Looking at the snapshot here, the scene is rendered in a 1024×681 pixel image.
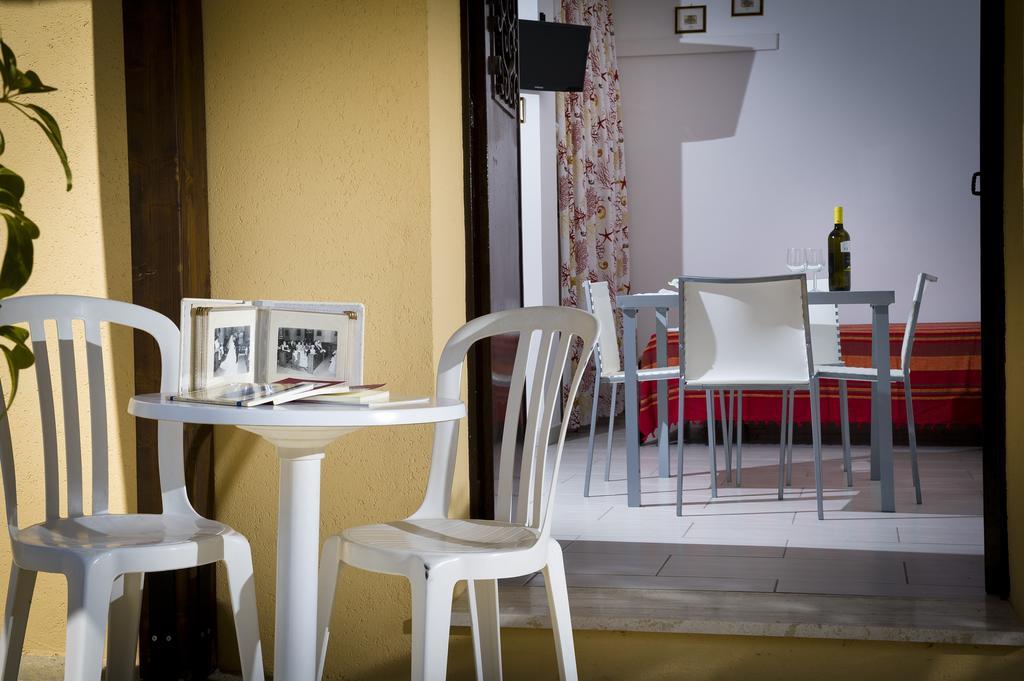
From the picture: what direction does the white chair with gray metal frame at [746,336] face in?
away from the camera

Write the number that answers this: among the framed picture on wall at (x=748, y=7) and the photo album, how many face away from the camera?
0

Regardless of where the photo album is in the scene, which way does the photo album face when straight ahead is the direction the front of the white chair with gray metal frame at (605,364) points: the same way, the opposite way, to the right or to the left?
to the right

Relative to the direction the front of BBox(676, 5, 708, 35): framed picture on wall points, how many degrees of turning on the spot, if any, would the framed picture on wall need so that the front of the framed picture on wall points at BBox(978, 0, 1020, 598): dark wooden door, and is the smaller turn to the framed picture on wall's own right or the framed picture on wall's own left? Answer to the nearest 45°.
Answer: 0° — it already faces it

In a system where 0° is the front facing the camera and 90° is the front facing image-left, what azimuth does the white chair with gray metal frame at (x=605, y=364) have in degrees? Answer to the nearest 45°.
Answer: approximately 270°

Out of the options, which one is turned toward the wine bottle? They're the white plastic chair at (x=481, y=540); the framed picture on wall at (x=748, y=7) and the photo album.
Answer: the framed picture on wall

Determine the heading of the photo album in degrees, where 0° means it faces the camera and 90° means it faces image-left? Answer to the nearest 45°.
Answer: approximately 0°

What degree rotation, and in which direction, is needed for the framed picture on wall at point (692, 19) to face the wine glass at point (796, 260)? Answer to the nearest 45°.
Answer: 0° — it already faces it

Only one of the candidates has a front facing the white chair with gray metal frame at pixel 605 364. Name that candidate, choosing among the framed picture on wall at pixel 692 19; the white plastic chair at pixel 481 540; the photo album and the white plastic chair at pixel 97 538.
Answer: the framed picture on wall

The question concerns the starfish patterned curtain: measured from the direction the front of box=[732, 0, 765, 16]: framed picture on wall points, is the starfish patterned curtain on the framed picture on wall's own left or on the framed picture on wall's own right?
on the framed picture on wall's own right

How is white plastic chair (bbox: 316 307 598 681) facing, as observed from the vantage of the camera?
facing the viewer and to the left of the viewer

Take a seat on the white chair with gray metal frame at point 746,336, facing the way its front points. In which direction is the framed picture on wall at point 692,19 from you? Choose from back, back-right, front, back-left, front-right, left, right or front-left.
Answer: front

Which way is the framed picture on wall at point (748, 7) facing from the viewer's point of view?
toward the camera

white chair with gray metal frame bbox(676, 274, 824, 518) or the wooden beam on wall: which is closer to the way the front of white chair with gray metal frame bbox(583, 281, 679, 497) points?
the white chair with gray metal frame bbox(676, 274, 824, 518)

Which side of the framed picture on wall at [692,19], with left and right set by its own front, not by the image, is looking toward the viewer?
front

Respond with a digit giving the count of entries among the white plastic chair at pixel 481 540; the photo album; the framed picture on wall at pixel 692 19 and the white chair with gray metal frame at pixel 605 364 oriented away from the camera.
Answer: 0

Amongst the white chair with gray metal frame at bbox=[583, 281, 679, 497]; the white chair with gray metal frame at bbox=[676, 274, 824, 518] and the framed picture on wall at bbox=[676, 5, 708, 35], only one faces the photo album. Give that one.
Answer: the framed picture on wall

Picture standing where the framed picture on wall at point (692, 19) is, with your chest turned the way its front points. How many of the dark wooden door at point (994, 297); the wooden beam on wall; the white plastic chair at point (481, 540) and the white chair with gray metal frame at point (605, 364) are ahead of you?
4

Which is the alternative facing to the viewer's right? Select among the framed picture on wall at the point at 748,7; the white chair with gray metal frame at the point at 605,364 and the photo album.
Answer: the white chair with gray metal frame

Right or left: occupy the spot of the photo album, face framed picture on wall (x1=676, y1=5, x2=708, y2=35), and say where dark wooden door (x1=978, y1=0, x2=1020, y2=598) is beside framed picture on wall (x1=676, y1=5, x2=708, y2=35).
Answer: right
